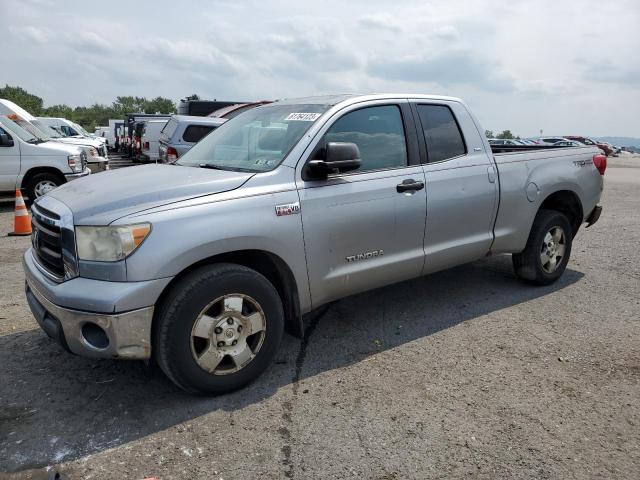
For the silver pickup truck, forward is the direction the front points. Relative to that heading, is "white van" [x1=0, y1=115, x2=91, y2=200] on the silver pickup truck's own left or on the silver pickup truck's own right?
on the silver pickup truck's own right

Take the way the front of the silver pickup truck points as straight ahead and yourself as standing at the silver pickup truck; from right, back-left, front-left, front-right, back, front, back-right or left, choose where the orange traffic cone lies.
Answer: right

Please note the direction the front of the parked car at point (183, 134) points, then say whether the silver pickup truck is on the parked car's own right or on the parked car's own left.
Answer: on the parked car's own right

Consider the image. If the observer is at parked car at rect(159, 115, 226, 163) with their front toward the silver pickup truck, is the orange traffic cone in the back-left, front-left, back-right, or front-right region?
front-right

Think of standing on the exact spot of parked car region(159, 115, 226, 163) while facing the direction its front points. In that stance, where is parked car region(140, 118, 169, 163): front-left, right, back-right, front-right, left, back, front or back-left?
front-left

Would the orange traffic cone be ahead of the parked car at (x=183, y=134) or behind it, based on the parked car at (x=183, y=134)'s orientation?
behind

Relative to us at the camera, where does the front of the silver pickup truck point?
facing the viewer and to the left of the viewer

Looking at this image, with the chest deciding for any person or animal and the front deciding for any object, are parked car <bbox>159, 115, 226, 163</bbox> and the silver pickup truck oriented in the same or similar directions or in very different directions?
very different directions

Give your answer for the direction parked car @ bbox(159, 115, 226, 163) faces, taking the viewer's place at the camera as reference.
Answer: facing away from the viewer and to the right of the viewer
